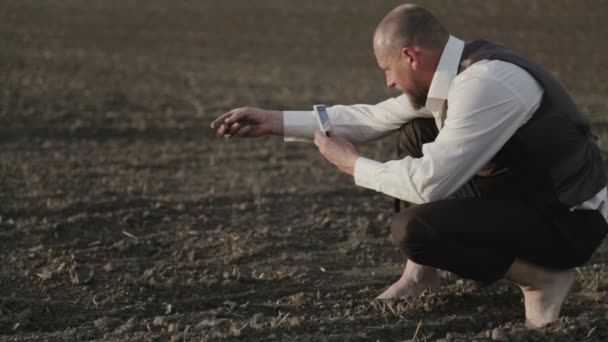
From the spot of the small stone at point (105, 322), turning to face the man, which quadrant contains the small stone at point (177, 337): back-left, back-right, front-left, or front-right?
front-right

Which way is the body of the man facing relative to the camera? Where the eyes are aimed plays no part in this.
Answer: to the viewer's left

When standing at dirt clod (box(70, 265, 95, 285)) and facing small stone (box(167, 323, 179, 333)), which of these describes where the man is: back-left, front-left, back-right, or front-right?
front-left

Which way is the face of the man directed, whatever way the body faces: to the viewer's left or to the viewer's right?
to the viewer's left

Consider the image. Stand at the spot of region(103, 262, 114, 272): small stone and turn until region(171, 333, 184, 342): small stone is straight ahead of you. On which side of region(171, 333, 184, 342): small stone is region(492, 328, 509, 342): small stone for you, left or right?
left

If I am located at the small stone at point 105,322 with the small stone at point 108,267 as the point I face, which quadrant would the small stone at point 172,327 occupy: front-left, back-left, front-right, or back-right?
back-right

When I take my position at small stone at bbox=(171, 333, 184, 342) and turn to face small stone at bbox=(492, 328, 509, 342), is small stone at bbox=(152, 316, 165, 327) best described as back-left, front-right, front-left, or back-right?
back-left

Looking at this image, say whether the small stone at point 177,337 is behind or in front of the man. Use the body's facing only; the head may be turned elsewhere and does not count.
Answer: in front

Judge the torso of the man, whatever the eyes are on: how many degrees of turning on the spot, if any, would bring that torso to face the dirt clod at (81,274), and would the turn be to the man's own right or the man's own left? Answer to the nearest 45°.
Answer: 0° — they already face it

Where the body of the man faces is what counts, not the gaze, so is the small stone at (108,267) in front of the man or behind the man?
in front

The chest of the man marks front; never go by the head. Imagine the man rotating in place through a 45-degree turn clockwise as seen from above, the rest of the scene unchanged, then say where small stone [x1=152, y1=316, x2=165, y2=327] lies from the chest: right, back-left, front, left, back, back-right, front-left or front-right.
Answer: front-left

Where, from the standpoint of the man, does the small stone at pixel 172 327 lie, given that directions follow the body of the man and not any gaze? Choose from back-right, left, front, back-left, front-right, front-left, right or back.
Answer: front

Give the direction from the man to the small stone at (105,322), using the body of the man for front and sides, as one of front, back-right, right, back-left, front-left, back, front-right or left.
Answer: front
